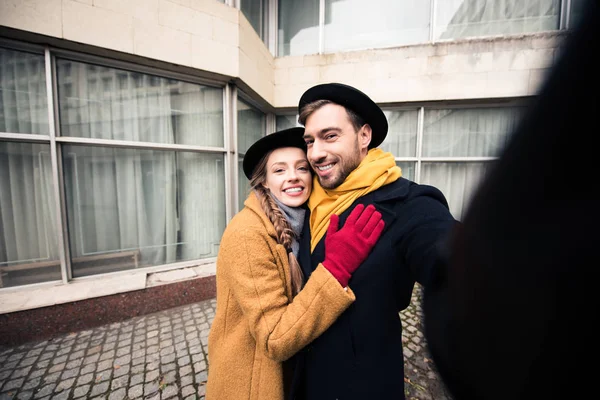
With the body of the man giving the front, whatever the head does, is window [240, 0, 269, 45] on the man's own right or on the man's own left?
on the man's own right

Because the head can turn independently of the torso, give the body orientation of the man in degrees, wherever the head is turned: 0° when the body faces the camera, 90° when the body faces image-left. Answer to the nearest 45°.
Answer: approximately 45°
